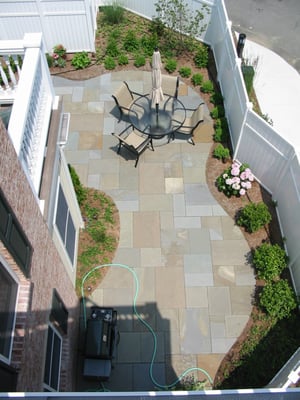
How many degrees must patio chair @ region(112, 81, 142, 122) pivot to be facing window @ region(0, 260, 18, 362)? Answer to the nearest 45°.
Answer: approximately 45° to its right

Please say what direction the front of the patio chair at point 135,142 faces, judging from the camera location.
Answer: facing away from the viewer and to the right of the viewer

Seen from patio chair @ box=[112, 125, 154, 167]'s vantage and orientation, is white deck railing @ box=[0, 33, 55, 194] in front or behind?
behind

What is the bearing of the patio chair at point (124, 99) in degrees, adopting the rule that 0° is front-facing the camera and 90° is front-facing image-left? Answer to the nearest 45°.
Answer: approximately 315°

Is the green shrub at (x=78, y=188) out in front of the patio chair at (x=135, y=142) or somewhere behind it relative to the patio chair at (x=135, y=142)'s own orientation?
behind

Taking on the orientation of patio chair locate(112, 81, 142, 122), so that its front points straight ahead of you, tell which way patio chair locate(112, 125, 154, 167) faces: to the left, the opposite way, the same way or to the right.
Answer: to the left

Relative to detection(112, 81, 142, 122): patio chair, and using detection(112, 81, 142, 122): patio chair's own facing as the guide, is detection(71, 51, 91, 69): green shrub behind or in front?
behind

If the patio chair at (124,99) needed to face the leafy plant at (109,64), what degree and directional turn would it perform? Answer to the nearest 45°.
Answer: approximately 135° to its left

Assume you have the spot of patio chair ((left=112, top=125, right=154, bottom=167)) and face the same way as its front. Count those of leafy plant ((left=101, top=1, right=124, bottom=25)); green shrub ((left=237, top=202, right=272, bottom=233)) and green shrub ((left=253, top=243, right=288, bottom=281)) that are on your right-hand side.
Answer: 2

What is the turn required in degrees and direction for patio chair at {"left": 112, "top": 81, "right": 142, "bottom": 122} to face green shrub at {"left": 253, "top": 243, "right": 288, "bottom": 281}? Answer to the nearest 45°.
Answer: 0° — it already faces it

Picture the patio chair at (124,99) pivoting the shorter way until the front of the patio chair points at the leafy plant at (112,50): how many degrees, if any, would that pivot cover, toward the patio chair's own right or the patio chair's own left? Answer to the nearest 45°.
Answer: approximately 135° to the patio chair's own left

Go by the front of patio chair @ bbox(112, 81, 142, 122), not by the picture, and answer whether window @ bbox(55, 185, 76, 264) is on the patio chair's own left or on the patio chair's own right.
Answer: on the patio chair's own right

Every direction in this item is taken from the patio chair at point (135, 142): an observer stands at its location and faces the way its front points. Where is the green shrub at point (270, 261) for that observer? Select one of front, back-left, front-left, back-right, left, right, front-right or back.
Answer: right
